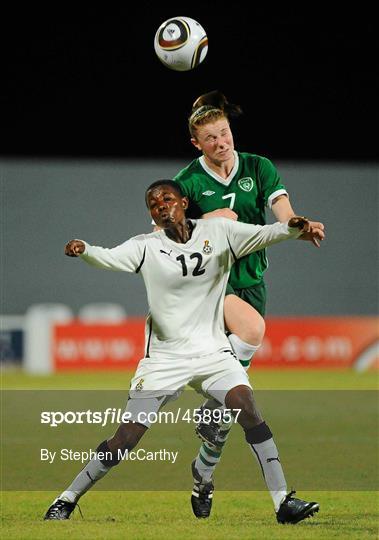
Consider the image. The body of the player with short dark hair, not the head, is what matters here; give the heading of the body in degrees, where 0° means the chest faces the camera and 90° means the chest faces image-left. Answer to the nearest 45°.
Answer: approximately 0°
